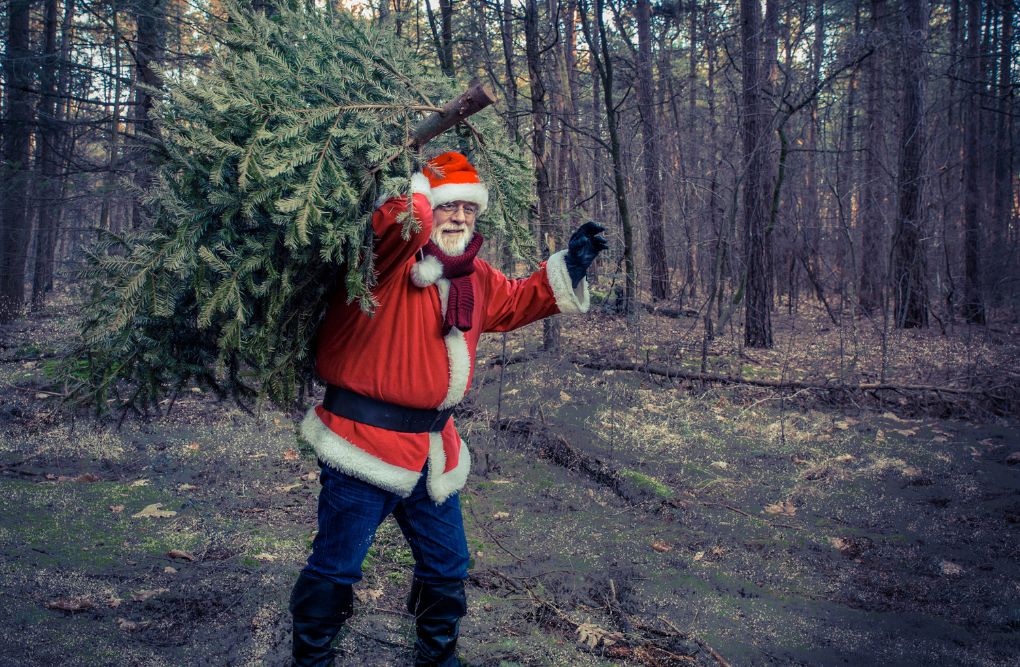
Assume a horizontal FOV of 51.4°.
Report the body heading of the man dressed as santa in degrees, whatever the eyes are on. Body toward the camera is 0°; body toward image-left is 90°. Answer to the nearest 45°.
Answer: approximately 315°

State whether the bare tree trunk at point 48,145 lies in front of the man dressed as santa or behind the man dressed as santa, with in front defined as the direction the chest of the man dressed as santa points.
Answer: behind

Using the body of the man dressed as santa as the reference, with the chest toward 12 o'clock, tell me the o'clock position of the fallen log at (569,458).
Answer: The fallen log is roughly at 8 o'clock from the man dressed as santa.

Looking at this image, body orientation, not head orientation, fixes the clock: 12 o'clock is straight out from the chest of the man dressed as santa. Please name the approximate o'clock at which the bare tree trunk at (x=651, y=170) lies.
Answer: The bare tree trunk is roughly at 8 o'clock from the man dressed as santa.

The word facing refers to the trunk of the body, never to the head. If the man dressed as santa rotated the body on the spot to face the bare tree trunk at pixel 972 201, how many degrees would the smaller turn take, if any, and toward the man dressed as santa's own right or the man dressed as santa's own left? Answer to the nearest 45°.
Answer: approximately 90° to the man dressed as santa's own left

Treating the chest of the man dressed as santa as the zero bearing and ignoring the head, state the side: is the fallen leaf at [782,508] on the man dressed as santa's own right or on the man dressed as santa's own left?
on the man dressed as santa's own left

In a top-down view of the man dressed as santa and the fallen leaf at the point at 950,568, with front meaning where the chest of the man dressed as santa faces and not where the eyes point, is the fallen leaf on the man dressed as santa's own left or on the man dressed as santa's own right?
on the man dressed as santa's own left

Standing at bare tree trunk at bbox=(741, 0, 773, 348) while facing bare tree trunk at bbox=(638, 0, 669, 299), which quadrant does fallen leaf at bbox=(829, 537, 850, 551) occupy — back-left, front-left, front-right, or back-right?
back-left

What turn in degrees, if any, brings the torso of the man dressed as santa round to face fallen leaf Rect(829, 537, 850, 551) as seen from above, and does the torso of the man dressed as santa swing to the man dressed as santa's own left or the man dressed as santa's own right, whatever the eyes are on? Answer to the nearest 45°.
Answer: approximately 90° to the man dressed as santa's own left
